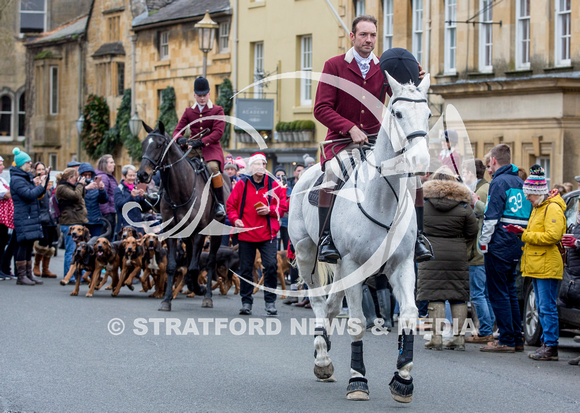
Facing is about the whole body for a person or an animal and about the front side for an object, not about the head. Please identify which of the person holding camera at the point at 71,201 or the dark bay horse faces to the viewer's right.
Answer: the person holding camera

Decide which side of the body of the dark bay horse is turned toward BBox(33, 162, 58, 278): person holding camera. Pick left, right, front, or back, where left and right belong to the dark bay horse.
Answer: right

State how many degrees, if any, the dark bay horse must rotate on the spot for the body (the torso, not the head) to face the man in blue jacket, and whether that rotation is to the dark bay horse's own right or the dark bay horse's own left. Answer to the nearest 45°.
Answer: approximately 90° to the dark bay horse's own left

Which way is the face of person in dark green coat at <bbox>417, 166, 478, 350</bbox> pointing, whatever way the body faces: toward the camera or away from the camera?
away from the camera

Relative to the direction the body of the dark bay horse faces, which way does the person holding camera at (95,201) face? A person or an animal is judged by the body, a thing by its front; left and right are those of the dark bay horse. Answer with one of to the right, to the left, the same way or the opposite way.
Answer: to the left

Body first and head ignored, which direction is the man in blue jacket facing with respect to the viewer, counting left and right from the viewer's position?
facing away from the viewer and to the left of the viewer

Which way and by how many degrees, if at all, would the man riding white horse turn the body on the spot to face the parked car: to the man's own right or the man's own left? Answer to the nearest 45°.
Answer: approximately 90° to the man's own left

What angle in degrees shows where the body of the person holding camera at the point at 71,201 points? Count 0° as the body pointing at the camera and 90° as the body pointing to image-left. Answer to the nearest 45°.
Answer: approximately 270°

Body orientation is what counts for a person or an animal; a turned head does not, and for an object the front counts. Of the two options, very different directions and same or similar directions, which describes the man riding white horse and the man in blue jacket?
very different directions
